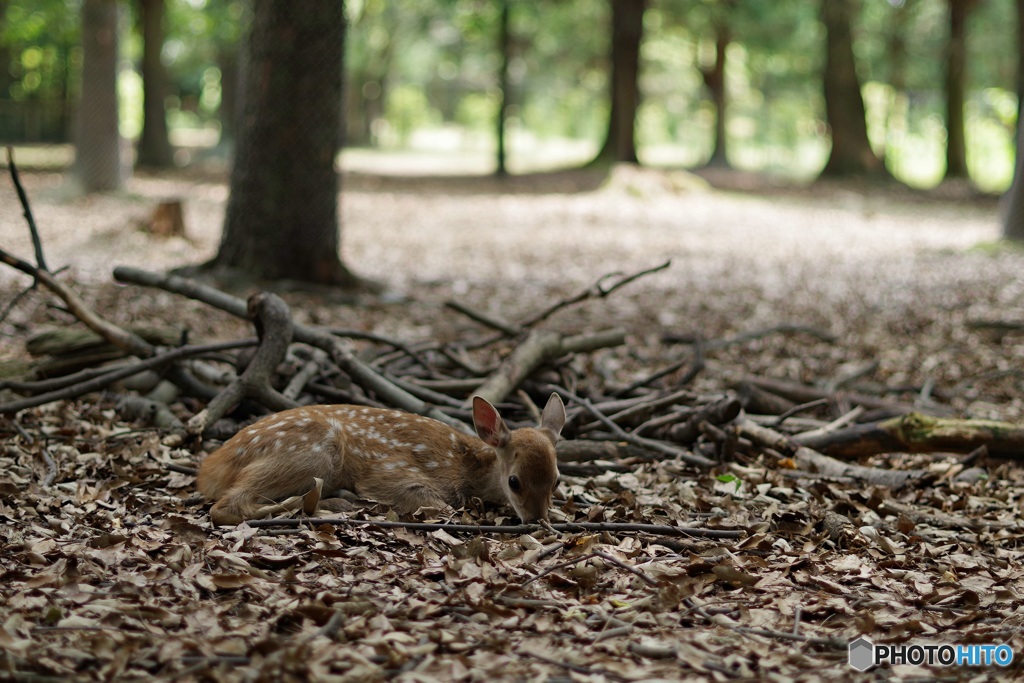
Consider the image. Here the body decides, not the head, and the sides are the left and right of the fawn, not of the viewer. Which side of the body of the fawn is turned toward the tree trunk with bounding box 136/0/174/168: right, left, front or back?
left

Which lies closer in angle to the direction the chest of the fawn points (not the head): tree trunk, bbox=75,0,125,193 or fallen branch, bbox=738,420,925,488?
the fallen branch

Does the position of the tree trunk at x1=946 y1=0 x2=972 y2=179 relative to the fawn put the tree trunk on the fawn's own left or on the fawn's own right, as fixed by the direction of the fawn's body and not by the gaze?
on the fawn's own left

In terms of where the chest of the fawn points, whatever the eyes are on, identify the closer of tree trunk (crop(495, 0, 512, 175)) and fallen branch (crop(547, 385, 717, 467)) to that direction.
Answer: the fallen branch

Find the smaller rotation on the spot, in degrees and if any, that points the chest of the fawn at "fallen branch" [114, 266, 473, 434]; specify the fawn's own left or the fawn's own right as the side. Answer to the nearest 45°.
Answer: approximately 90° to the fawn's own left

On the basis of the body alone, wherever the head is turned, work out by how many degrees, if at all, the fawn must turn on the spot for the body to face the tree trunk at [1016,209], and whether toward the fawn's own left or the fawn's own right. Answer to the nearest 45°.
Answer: approximately 45° to the fawn's own left

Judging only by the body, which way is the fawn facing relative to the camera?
to the viewer's right

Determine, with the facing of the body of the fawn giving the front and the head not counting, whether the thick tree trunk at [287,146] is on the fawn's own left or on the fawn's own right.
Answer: on the fawn's own left

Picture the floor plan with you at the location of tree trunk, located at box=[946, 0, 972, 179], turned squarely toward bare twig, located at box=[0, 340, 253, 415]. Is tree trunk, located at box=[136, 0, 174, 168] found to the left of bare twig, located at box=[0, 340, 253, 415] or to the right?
right

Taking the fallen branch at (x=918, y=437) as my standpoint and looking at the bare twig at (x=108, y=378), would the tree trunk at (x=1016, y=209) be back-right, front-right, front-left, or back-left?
back-right

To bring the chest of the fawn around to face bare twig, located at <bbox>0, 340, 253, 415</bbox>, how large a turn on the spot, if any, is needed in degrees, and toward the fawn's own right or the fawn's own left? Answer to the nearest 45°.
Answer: approximately 135° to the fawn's own left

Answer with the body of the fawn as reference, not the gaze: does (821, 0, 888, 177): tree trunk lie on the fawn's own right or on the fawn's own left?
on the fawn's own left

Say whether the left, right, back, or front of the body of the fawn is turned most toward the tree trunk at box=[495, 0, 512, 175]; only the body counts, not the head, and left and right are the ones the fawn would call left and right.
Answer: left

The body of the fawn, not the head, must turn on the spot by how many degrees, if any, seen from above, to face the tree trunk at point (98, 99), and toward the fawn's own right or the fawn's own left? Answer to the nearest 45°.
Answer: approximately 90° to the fawn's own left
